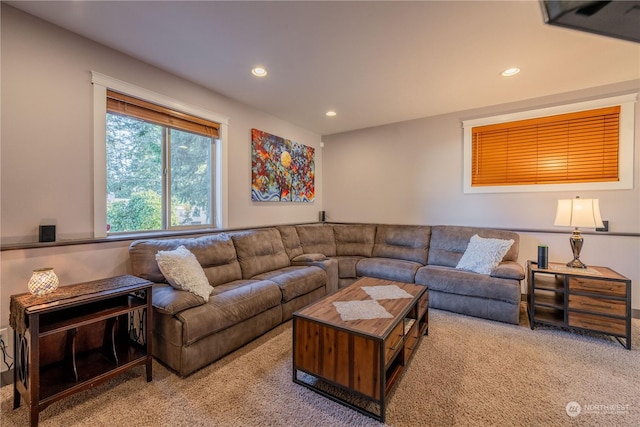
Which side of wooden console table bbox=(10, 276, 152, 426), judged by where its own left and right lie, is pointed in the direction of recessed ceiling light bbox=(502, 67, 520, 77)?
front

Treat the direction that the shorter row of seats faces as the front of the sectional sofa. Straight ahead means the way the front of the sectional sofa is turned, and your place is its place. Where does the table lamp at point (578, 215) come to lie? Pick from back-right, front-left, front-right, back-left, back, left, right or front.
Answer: left

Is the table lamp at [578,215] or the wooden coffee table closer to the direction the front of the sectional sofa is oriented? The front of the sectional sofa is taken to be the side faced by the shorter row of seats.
the wooden coffee table

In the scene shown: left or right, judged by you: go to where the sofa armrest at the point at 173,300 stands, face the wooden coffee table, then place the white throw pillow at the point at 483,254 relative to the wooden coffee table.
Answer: left

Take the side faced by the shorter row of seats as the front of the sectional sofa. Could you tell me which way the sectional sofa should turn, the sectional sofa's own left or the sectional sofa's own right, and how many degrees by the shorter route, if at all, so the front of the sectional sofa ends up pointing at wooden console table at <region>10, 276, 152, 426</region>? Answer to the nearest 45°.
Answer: approximately 45° to the sectional sofa's own right

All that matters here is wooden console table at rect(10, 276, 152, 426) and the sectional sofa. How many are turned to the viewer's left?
0

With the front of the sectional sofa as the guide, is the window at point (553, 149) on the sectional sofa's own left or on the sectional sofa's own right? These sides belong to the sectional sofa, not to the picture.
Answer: on the sectional sofa's own left

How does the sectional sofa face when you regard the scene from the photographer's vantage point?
facing the viewer

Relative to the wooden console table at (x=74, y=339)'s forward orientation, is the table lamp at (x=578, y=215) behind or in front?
in front

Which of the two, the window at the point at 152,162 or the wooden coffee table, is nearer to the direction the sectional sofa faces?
the wooden coffee table

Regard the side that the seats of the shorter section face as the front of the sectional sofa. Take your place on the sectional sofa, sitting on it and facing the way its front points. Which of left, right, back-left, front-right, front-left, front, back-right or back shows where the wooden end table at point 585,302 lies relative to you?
left

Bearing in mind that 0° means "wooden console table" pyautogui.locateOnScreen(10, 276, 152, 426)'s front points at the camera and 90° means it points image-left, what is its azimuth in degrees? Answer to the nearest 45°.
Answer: approximately 315°
